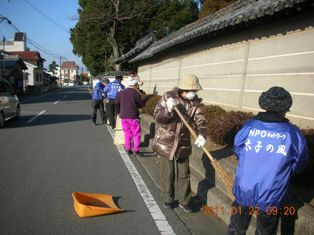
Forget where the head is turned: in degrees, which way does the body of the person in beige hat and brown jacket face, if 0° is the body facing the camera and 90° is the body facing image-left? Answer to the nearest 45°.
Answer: approximately 315°

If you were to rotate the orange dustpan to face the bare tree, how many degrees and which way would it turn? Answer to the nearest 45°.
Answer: approximately 90° to its left

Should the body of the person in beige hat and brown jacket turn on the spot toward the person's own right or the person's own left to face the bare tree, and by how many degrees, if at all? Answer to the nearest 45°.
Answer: approximately 135° to the person's own left

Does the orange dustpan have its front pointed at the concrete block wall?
yes
